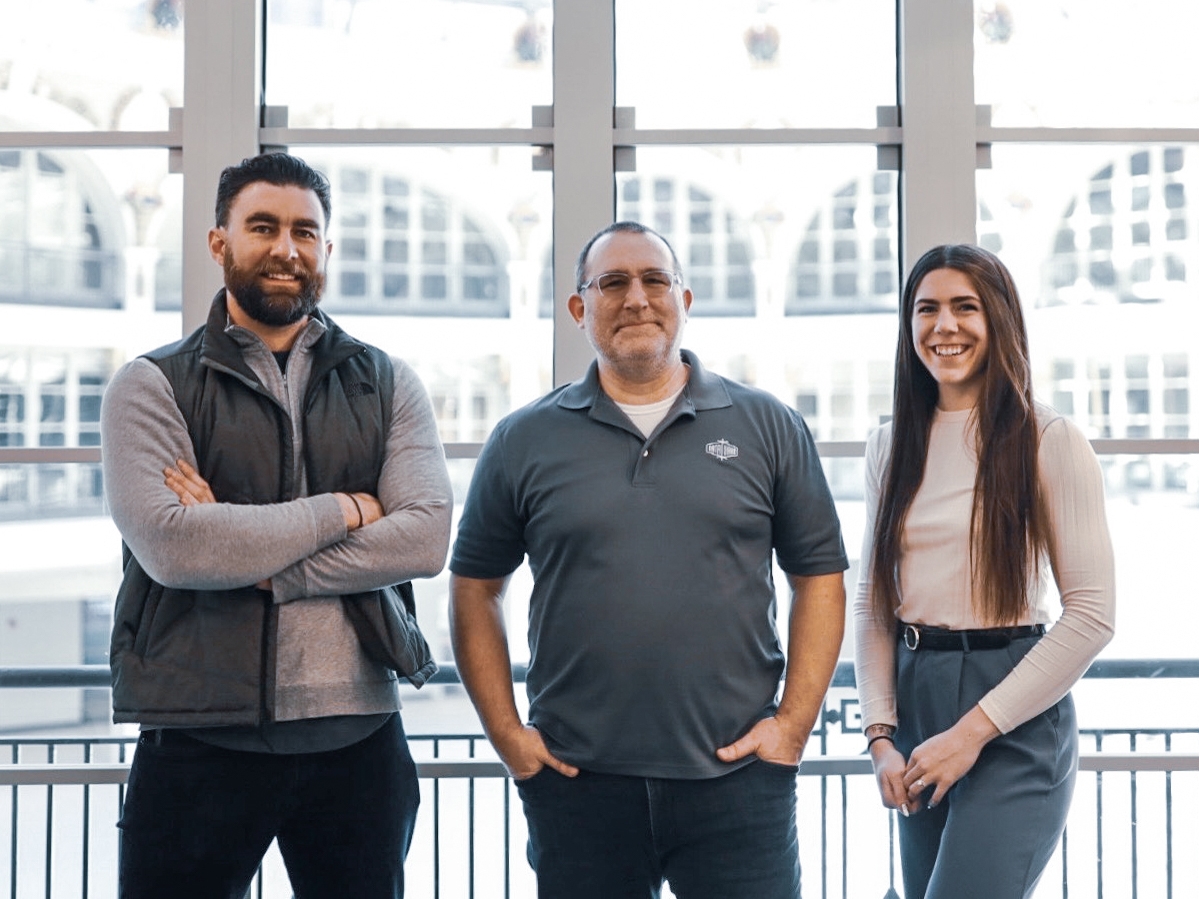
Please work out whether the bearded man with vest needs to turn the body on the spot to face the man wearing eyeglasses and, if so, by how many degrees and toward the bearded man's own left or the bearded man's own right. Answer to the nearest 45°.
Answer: approximately 90° to the bearded man's own left

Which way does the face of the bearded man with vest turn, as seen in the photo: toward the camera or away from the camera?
toward the camera

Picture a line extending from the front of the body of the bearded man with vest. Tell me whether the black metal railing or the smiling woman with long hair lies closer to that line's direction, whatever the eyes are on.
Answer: the smiling woman with long hair

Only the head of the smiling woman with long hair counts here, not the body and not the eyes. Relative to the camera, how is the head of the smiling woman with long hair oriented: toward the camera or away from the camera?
toward the camera

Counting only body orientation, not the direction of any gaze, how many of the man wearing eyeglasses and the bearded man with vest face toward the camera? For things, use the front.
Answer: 2

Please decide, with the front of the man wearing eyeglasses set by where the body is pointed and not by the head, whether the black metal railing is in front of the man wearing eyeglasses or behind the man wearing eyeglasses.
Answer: behind

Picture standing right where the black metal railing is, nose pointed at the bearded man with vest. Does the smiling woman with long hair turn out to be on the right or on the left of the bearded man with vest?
left

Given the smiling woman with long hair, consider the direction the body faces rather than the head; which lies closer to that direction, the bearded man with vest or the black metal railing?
the bearded man with vest

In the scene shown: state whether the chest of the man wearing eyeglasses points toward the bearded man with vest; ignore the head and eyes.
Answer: no

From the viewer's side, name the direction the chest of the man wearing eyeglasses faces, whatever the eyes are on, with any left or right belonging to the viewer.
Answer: facing the viewer

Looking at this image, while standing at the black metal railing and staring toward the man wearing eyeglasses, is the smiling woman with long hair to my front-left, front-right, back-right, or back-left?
front-left

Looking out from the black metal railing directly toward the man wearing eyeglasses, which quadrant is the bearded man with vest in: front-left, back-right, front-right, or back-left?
front-right

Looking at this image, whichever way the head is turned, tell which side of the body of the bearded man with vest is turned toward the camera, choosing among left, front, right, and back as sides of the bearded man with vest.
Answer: front

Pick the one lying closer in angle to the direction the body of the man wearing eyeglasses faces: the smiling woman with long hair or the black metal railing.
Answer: the smiling woman with long hair

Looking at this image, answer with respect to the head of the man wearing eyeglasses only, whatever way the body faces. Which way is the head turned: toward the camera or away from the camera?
toward the camera
